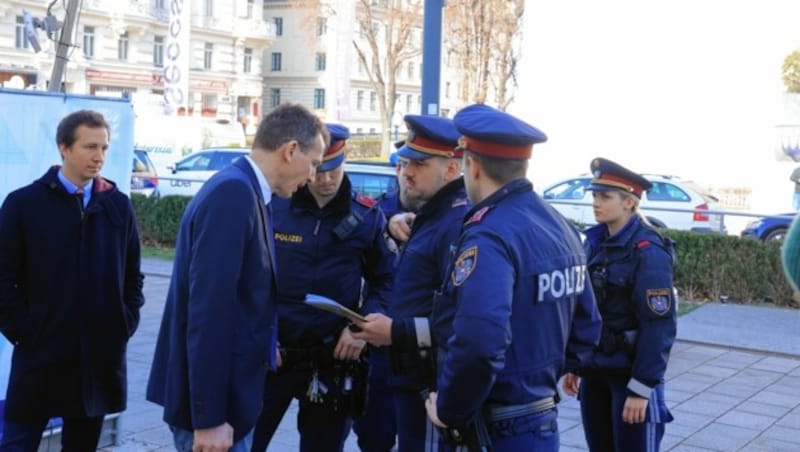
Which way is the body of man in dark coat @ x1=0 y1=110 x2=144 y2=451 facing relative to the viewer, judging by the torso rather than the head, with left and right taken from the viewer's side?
facing the viewer and to the right of the viewer

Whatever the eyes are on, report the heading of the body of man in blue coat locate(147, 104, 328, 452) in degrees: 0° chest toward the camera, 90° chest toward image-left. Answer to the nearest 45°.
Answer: approximately 270°

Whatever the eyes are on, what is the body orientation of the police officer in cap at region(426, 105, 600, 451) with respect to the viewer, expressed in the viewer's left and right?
facing away from the viewer and to the left of the viewer

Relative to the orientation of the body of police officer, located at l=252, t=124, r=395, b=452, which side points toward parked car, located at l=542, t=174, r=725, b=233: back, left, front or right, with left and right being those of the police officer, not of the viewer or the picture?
back

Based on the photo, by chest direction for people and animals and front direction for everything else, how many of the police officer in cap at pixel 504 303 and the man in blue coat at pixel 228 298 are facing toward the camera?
0

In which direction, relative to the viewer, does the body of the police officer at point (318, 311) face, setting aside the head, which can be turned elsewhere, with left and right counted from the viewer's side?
facing the viewer

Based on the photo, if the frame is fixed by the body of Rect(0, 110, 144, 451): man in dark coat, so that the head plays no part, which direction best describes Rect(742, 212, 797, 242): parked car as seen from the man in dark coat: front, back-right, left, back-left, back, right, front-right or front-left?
left

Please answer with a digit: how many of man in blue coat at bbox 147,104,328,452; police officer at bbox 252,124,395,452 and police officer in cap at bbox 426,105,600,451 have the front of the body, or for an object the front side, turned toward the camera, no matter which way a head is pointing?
1

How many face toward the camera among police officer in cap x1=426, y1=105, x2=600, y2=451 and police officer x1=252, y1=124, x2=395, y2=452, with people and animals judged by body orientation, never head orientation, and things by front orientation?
1

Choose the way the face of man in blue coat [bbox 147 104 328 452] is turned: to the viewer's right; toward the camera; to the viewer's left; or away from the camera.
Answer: to the viewer's right

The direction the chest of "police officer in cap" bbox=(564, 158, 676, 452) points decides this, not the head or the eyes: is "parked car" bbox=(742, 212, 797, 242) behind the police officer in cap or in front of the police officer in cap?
behind

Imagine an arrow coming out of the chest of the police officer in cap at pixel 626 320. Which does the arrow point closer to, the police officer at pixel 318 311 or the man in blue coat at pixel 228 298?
the man in blue coat

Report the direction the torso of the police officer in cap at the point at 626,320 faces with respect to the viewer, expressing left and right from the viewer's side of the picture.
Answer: facing the viewer and to the left of the viewer
